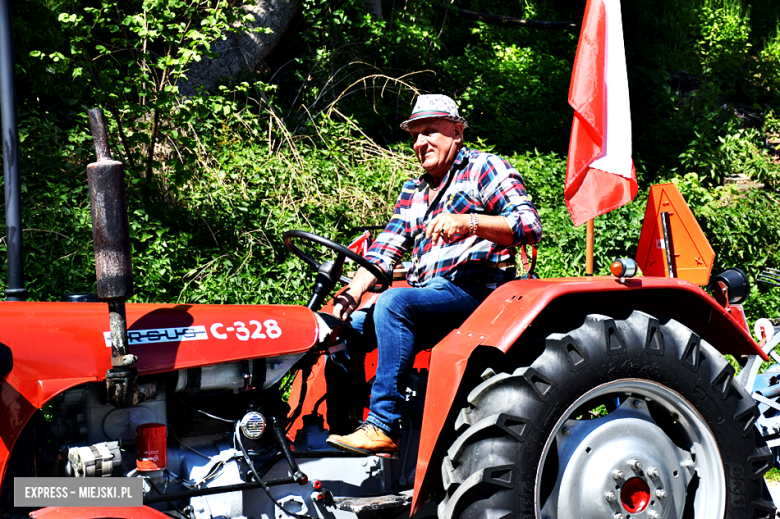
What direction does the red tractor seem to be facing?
to the viewer's left

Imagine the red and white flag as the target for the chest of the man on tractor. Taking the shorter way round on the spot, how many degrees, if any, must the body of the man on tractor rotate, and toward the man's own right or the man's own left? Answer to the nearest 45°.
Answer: approximately 180°

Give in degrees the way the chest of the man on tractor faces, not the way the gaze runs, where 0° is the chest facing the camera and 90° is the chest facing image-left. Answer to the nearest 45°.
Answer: approximately 45°

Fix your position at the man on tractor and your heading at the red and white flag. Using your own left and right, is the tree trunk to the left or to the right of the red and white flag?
left

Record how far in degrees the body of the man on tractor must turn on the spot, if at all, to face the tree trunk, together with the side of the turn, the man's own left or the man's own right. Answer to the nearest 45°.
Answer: approximately 135° to the man's own right

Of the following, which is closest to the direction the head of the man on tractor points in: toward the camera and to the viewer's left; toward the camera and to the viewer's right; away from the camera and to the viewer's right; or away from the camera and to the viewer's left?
toward the camera and to the viewer's left
